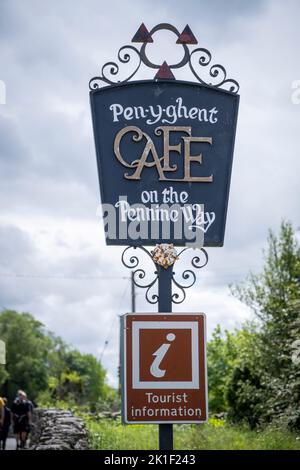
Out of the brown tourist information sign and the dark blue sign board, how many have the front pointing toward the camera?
2

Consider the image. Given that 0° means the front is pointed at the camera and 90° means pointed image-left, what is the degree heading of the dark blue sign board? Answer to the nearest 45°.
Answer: approximately 0°

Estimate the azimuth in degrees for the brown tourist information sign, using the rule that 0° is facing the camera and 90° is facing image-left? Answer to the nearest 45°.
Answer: approximately 0°
